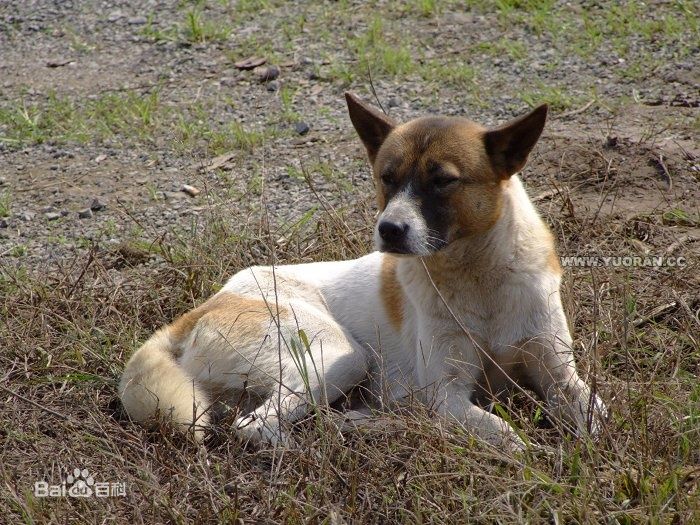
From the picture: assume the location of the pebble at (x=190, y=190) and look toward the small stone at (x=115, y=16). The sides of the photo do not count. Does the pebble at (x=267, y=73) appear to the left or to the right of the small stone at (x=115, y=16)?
right

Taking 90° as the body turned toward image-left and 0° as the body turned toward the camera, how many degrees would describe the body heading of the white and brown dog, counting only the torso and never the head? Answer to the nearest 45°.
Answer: approximately 315°

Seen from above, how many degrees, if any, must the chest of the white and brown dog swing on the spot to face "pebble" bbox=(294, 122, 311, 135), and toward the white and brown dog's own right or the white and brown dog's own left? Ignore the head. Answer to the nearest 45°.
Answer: approximately 135° to the white and brown dog's own left

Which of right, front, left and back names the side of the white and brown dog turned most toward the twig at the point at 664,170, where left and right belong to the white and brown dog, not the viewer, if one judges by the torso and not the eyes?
left

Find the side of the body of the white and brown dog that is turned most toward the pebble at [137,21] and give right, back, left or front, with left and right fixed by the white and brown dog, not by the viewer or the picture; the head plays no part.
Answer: back

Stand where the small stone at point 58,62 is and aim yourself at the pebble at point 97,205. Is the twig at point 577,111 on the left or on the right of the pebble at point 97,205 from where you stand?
left

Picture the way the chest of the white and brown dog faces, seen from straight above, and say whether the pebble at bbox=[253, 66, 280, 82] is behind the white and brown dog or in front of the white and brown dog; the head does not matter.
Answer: behind

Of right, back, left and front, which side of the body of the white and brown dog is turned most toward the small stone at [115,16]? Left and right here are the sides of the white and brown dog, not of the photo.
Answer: back

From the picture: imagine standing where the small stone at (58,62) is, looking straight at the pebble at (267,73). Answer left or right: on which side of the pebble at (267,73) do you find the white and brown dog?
right

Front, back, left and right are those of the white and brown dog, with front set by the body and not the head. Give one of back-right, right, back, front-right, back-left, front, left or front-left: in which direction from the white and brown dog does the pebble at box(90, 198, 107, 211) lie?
back

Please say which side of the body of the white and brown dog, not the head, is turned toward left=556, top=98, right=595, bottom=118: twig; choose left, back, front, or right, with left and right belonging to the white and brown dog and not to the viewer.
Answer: left

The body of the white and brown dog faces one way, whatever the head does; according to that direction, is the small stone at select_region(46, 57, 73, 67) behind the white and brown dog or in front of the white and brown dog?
behind
